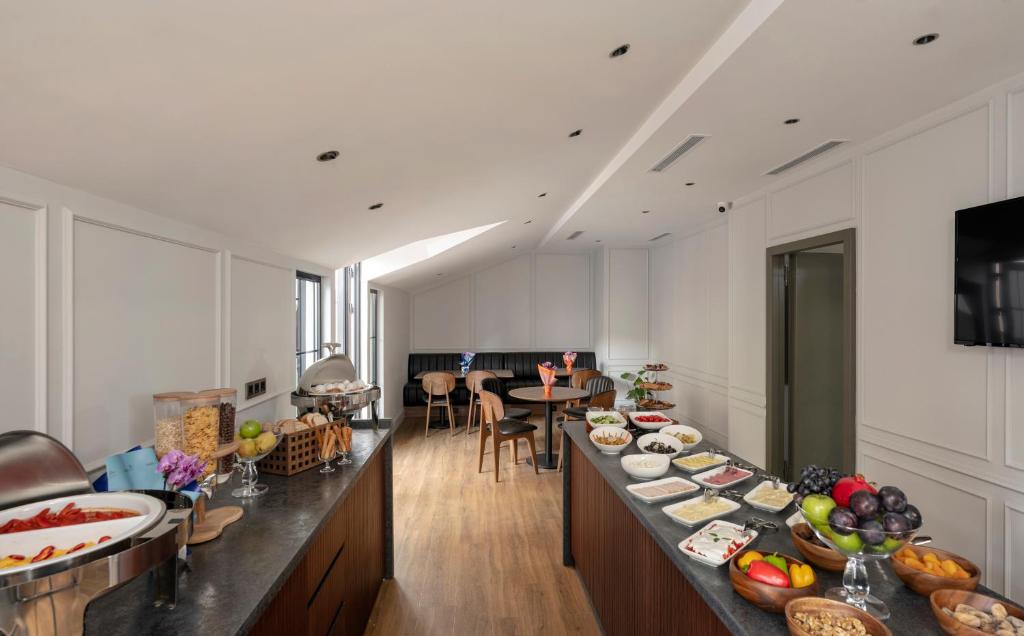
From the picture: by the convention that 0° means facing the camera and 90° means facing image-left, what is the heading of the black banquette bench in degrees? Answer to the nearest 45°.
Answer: approximately 0°

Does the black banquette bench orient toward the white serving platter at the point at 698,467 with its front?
yes

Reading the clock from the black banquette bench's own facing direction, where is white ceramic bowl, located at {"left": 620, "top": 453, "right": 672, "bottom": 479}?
The white ceramic bowl is roughly at 12 o'clock from the black banquette bench.

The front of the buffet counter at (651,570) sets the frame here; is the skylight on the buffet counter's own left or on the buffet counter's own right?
on the buffet counter's own right

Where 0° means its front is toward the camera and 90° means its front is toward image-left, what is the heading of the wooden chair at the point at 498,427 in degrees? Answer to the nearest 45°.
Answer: approximately 225°

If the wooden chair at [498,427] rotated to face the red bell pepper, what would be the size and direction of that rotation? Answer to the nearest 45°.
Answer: approximately 135° to its right

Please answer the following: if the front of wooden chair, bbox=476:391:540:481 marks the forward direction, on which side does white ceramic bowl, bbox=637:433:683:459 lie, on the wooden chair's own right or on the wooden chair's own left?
on the wooden chair's own right

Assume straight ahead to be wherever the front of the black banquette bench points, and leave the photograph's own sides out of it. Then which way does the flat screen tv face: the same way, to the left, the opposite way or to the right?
to the right

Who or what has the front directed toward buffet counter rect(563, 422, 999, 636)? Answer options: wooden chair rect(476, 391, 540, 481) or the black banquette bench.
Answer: the black banquette bench

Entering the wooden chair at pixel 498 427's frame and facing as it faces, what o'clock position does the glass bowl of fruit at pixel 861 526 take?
The glass bowl of fruit is roughly at 4 o'clock from the wooden chair.

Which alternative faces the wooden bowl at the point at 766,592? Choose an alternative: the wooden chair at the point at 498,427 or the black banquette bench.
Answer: the black banquette bench
